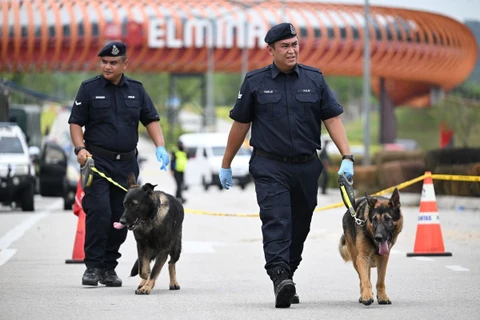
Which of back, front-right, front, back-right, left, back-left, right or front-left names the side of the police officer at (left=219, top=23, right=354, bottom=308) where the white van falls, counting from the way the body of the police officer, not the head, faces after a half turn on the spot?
front

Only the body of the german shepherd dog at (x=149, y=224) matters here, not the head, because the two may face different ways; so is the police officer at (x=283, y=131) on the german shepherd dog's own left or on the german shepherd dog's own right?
on the german shepherd dog's own left

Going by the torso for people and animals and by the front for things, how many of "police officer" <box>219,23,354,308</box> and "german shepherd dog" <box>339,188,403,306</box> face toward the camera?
2

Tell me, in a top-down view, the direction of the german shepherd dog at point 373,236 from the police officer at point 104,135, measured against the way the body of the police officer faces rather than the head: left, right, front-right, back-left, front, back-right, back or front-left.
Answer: front-left

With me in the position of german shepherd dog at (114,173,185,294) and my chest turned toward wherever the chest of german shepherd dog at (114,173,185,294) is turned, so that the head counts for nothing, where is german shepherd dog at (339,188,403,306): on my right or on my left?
on my left

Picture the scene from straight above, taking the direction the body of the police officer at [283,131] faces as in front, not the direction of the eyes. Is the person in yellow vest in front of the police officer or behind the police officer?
behind
